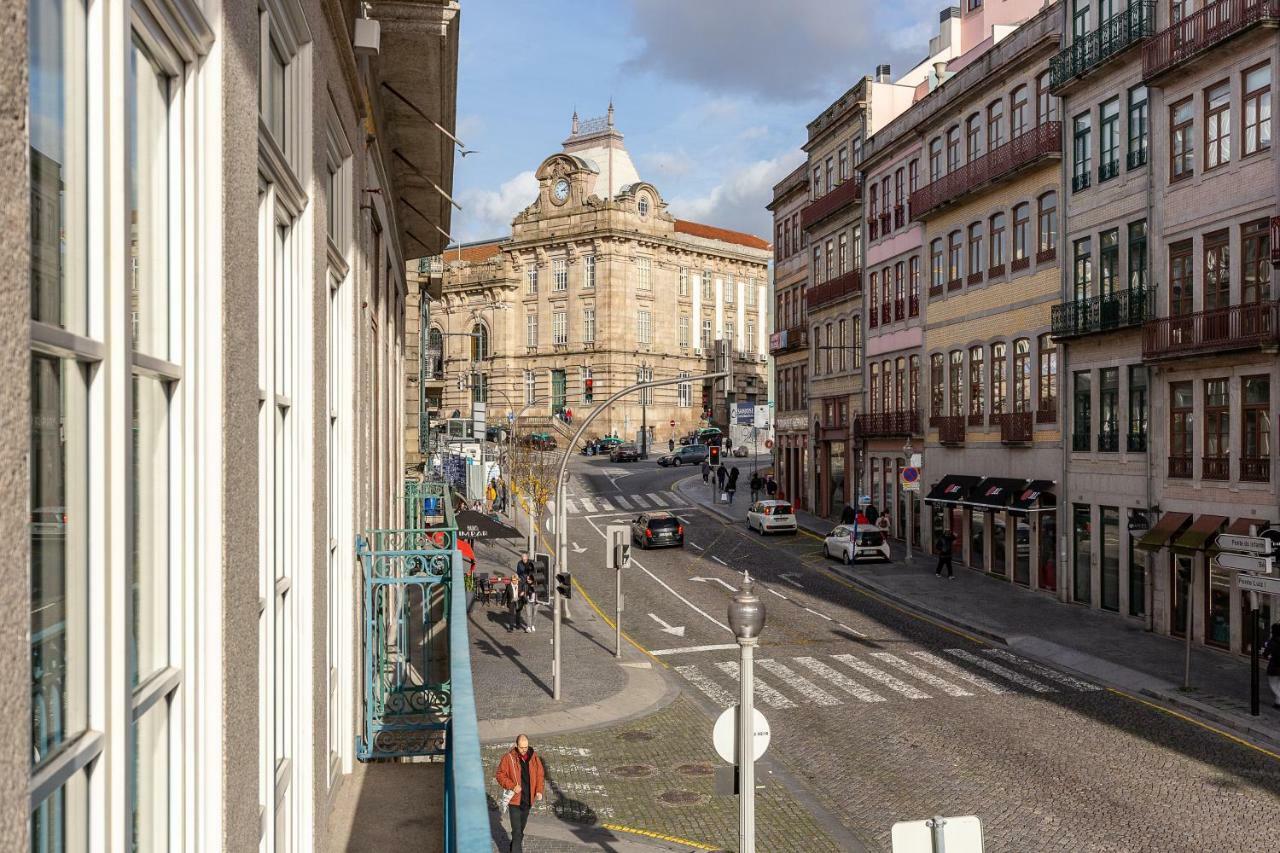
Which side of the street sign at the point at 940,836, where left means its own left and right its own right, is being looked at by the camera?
back

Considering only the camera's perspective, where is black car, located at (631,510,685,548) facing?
facing away from the viewer and to the left of the viewer

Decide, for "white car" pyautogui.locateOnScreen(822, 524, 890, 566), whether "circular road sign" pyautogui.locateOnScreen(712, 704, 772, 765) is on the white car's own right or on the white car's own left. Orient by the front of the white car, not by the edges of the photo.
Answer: on the white car's own left

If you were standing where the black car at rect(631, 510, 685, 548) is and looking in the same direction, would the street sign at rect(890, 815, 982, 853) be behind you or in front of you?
behind

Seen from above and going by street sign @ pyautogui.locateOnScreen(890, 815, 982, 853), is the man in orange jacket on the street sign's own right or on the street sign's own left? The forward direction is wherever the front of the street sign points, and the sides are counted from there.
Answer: on the street sign's own left

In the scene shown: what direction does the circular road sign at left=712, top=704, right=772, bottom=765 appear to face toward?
away from the camera

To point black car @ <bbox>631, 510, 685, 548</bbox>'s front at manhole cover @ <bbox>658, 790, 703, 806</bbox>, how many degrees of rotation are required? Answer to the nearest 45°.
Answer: approximately 135° to its left
